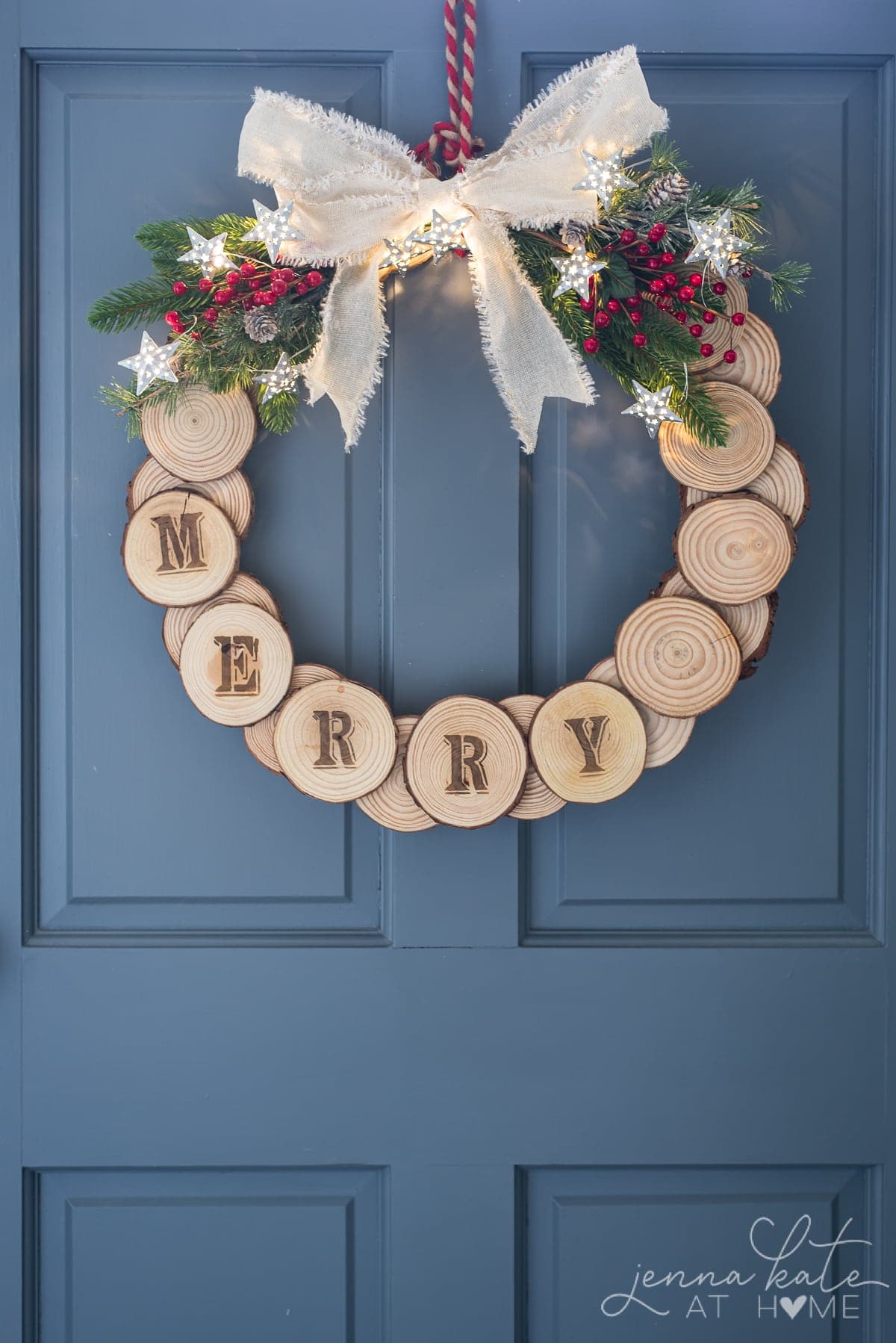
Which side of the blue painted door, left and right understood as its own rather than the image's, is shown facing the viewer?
front

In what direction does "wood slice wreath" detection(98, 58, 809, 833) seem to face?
toward the camera
